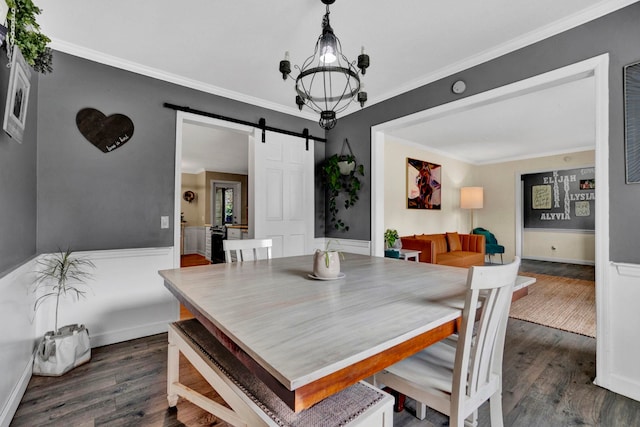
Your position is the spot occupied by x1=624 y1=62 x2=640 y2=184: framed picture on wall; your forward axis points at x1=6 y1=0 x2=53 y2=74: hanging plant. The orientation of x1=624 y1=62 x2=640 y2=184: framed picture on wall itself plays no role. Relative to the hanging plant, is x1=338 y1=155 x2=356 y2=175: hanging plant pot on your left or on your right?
right

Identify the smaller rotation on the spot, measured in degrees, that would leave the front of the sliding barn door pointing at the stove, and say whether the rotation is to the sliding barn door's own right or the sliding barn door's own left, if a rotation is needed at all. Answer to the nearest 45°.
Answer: approximately 180°

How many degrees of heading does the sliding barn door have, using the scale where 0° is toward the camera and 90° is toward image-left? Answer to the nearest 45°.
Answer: approximately 315°

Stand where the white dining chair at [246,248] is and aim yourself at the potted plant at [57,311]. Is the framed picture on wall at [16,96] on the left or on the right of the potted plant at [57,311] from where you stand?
left

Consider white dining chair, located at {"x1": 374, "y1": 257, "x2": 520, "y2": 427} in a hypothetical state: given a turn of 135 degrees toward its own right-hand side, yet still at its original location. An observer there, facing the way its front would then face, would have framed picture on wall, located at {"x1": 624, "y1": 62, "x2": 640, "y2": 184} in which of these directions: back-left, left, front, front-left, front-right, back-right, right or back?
front-left

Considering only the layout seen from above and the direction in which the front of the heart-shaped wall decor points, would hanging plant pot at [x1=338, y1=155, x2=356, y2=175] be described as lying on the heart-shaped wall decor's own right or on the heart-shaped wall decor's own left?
on the heart-shaped wall decor's own left

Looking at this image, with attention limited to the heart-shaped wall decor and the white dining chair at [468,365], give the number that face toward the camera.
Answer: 1

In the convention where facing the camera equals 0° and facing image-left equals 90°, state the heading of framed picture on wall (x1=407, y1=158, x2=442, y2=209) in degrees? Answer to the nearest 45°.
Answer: approximately 315°
